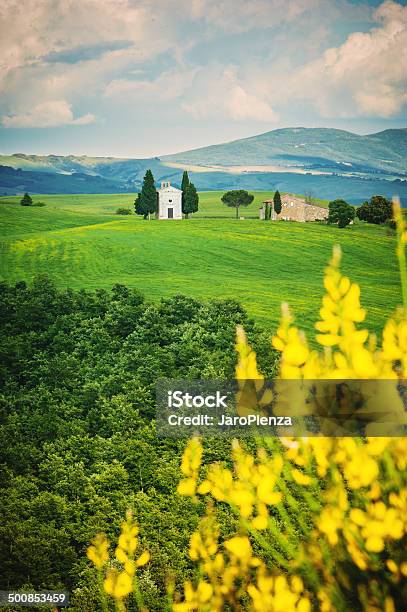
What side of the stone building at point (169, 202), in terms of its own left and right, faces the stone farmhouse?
left

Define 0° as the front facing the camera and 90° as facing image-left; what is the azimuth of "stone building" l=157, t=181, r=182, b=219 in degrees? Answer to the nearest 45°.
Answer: approximately 0°

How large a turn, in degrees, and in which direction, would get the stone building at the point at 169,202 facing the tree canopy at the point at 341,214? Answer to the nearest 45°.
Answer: approximately 45° to its left

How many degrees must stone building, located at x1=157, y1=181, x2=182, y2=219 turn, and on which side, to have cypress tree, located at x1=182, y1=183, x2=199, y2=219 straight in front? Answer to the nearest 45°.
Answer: approximately 45° to its left

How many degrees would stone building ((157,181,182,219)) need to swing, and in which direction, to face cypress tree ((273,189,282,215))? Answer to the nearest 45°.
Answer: approximately 90° to its left
